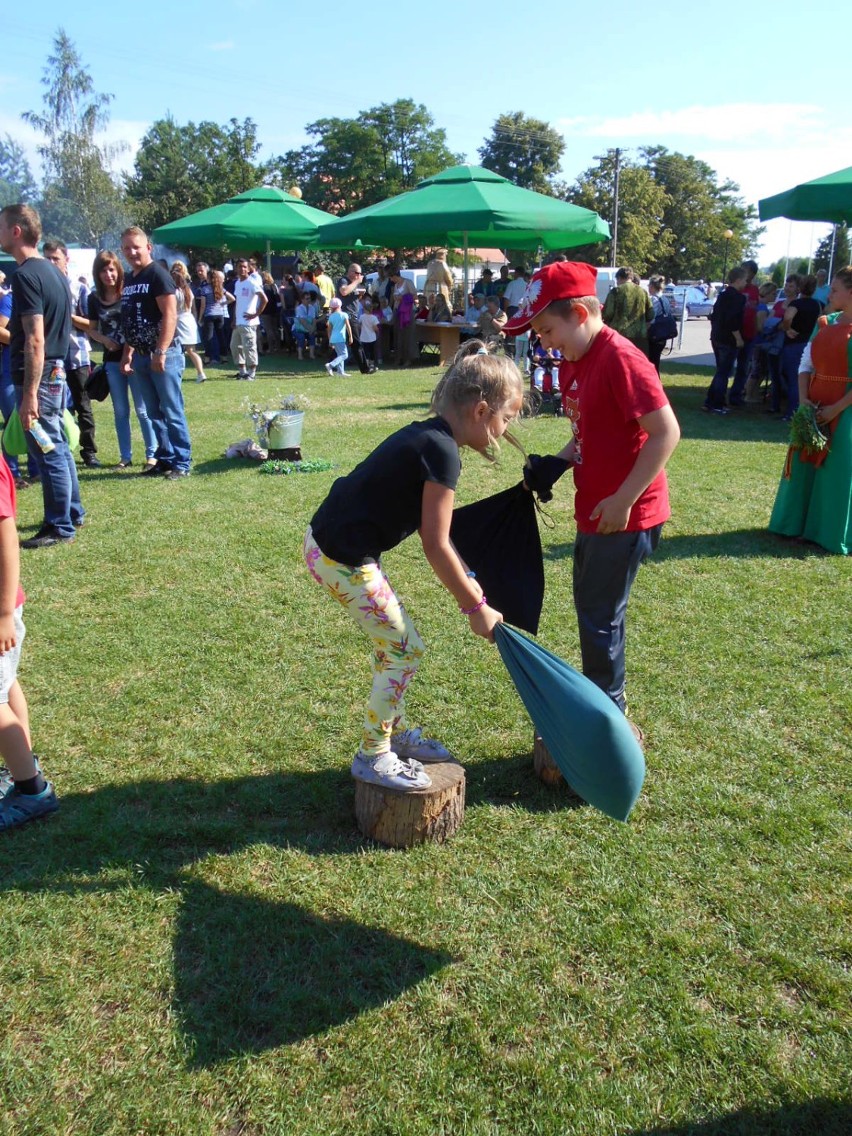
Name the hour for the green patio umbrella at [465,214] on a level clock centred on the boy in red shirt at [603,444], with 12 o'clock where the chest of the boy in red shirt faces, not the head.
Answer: The green patio umbrella is roughly at 4 o'clock from the boy in red shirt.

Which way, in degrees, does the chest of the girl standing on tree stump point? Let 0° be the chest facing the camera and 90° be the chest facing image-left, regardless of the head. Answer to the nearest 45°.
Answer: approximately 270°

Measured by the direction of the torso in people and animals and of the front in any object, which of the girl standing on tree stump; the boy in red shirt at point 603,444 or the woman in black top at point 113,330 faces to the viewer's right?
the girl standing on tree stump

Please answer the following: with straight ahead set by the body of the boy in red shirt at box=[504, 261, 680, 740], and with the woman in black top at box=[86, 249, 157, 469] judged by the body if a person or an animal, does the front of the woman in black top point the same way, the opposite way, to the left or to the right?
to the left

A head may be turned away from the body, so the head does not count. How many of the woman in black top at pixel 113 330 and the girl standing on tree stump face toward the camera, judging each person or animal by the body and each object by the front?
1

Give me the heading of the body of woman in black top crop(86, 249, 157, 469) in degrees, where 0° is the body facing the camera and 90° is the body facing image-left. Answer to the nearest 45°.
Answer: approximately 0°

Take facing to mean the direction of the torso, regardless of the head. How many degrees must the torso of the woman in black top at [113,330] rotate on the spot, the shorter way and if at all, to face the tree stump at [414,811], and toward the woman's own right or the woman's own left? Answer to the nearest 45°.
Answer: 0° — they already face it

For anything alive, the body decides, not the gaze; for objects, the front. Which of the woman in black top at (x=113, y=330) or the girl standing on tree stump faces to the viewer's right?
the girl standing on tree stump

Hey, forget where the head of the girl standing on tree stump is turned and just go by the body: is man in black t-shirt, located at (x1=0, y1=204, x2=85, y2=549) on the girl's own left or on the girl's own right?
on the girl's own left

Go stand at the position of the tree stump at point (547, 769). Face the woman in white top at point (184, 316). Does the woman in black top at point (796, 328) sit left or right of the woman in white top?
right

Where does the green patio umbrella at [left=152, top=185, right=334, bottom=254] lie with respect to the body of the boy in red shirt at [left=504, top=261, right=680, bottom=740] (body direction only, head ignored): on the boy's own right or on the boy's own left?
on the boy's own right

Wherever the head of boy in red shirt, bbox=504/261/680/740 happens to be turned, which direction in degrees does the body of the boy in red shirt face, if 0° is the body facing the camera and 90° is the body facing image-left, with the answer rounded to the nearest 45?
approximately 45°

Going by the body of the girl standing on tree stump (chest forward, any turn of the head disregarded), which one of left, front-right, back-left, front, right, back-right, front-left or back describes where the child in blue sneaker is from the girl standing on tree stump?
back
